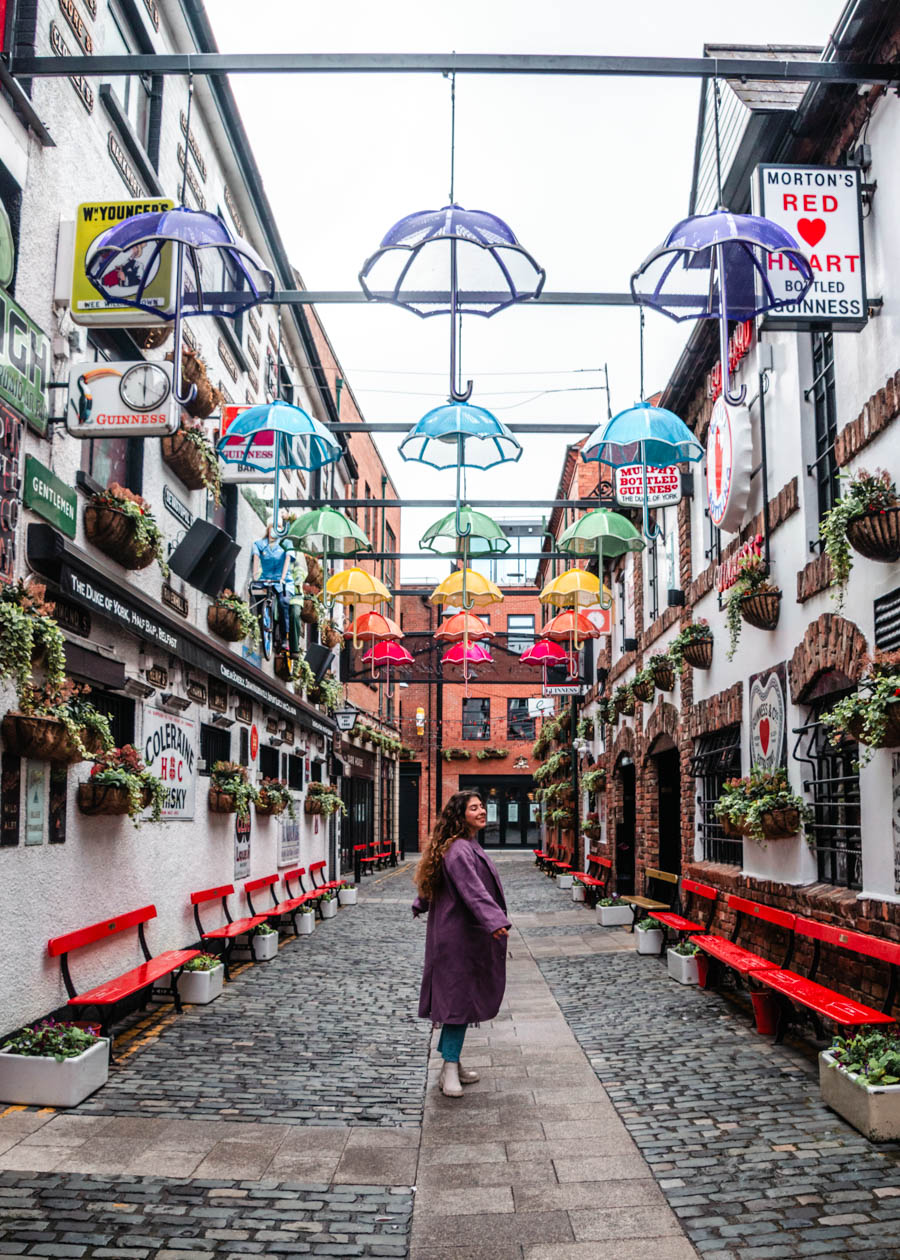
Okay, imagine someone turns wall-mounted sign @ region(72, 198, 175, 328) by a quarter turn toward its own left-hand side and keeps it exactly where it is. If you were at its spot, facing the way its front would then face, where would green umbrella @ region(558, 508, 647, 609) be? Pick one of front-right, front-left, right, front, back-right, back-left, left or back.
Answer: front-left

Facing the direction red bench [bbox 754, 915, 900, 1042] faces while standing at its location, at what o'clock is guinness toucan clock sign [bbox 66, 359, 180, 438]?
The guinness toucan clock sign is roughly at 1 o'clock from the red bench.

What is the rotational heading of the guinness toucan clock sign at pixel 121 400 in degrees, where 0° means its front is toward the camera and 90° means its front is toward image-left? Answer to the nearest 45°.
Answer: approximately 0°

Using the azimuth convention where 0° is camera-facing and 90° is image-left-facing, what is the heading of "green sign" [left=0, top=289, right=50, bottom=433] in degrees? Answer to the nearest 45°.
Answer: approximately 315°

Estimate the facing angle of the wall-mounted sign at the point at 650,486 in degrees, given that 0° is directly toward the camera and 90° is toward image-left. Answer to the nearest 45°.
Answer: approximately 0°

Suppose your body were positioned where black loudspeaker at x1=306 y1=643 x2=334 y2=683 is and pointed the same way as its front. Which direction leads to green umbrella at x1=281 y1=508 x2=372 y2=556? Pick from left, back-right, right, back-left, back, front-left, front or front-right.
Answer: front-right

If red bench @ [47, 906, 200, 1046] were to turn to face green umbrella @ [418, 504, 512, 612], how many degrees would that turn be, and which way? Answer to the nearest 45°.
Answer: approximately 90° to its left

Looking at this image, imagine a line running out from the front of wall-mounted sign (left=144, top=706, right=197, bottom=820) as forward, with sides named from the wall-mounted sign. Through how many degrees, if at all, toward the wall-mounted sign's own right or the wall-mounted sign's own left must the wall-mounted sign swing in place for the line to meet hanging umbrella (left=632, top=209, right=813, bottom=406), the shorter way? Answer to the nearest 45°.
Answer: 0° — it already faces it

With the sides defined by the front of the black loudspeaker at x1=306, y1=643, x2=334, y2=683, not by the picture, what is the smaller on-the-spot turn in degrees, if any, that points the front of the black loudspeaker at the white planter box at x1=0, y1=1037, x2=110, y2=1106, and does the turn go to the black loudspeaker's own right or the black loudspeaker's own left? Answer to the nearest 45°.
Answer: approximately 45° to the black loudspeaker's own right

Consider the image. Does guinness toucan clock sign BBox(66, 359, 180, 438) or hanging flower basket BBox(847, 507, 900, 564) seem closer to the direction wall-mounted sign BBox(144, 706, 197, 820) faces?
the hanging flower basket

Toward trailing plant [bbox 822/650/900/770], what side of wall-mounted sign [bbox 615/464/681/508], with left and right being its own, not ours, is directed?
front

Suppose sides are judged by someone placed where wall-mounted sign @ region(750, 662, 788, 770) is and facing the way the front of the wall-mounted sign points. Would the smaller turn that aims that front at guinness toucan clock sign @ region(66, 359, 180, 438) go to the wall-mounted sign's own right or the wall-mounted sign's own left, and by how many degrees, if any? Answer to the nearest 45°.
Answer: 0° — it already faces it
